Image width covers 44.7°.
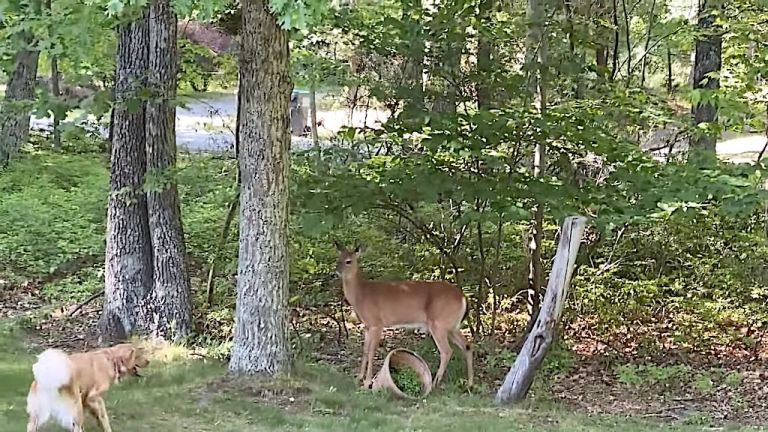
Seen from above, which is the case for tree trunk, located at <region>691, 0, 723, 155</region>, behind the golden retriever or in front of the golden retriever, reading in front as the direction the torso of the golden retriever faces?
in front

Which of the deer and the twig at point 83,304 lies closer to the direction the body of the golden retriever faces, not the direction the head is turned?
the deer

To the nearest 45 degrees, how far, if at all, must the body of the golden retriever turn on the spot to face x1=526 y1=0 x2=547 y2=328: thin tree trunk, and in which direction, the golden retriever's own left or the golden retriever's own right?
0° — it already faces it

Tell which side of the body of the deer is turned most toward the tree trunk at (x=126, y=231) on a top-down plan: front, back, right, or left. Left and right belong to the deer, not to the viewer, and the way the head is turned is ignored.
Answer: front

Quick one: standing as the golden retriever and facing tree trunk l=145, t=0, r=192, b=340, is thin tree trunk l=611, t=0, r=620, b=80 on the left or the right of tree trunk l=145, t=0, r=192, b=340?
right

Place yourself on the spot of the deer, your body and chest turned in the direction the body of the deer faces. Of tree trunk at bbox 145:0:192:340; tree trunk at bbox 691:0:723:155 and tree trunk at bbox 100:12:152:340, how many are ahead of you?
2

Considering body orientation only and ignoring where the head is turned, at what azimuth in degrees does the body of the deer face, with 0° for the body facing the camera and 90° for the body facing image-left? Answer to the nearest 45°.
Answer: approximately 90°

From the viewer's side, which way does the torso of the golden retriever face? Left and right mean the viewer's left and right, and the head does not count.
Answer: facing away from the viewer and to the right of the viewer

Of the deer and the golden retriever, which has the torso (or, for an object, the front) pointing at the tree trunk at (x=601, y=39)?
the golden retriever

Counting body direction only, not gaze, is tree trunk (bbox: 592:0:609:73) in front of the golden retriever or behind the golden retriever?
in front

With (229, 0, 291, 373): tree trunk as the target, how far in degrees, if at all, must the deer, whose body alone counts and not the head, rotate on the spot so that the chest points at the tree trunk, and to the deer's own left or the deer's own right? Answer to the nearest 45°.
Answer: approximately 45° to the deer's own left

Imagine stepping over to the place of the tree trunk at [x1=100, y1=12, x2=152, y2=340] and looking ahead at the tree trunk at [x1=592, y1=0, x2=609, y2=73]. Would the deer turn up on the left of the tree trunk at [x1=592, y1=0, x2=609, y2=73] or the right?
right

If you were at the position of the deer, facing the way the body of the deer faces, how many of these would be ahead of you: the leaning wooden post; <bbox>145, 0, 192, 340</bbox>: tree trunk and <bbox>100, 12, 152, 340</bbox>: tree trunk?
2
